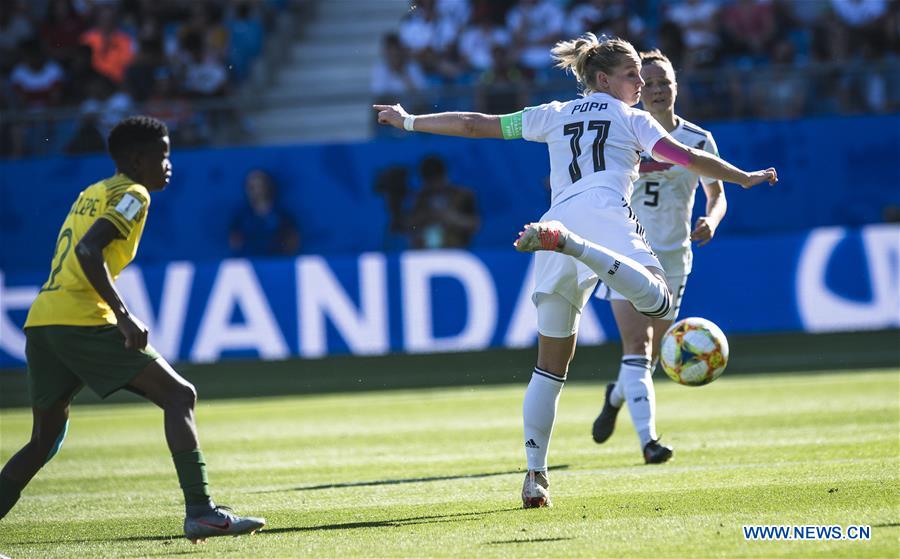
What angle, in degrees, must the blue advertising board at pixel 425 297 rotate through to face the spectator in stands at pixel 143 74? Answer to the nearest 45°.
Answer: approximately 135° to its right

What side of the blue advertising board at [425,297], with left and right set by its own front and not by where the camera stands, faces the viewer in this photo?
front

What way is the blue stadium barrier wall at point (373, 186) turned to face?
toward the camera

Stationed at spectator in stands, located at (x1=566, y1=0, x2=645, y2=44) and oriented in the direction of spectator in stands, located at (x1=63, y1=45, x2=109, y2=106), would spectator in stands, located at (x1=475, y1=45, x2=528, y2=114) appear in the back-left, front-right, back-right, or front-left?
front-left

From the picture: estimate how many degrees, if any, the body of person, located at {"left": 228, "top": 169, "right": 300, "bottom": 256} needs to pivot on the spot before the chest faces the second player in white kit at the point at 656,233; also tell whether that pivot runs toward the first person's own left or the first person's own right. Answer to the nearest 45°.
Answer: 0° — they already face them

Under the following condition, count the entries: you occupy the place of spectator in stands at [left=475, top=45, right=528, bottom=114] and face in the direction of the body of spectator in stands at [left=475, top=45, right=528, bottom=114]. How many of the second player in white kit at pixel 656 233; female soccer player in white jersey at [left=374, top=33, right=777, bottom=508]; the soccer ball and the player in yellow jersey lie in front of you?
4

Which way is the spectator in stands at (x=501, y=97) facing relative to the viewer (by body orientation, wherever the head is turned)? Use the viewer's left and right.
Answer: facing the viewer

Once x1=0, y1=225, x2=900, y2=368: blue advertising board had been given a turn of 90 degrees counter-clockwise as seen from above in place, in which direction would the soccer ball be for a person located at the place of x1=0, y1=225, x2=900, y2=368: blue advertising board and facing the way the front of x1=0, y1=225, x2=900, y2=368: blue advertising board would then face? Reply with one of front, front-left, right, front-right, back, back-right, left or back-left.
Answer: right

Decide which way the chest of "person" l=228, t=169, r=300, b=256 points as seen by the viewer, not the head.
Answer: toward the camera

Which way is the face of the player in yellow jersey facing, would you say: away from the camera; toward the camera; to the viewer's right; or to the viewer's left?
to the viewer's right

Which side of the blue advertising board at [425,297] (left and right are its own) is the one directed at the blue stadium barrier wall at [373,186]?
back

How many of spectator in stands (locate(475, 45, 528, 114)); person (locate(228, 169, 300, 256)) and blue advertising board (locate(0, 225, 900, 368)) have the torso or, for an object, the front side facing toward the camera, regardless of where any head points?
3

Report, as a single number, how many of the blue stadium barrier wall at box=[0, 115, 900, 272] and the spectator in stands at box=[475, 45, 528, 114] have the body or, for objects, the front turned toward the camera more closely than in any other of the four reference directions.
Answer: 2
